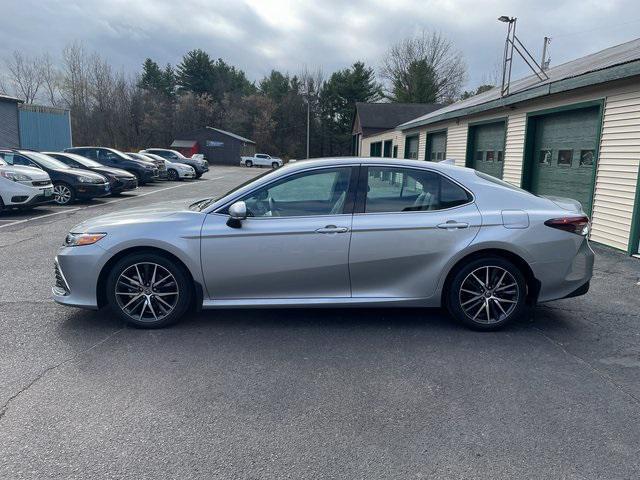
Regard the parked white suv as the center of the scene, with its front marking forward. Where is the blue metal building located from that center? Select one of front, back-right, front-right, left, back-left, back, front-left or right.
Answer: back-left

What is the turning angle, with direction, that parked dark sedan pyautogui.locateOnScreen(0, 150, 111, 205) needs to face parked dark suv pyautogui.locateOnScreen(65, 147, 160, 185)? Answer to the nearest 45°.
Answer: approximately 135° to its left

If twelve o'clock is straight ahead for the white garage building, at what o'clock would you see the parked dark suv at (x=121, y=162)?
The parked dark suv is roughly at 2 o'clock from the white garage building.

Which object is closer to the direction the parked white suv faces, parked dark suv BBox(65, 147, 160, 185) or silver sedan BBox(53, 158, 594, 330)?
the silver sedan

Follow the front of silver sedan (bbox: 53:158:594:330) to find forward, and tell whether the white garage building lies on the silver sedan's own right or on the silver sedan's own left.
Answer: on the silver sedan's own right

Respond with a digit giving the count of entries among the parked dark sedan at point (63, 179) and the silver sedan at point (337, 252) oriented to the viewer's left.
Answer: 1

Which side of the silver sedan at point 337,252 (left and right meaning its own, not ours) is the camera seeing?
left
